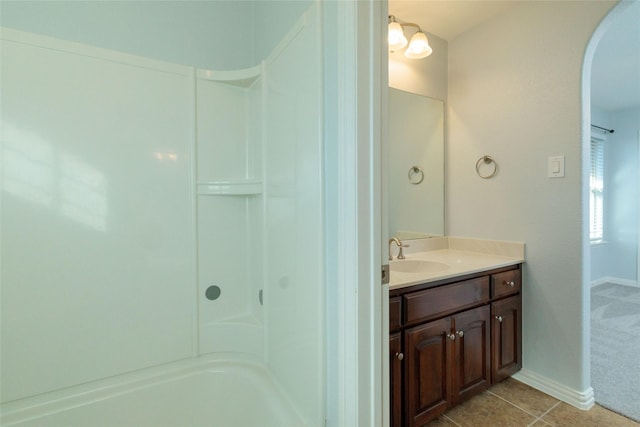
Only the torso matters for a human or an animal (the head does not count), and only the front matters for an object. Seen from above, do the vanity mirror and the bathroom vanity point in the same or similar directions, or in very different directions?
same or similar directions

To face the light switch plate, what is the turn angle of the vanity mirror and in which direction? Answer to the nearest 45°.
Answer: approximately 45° to its left

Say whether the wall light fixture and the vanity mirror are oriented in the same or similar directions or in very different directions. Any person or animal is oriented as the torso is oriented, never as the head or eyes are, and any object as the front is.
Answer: same or similar directions

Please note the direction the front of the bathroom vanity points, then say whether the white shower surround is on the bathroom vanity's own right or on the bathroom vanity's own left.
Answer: on the bathroom vanity's own right

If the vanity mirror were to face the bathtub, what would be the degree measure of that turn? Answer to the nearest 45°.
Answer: approximately 90° to its right

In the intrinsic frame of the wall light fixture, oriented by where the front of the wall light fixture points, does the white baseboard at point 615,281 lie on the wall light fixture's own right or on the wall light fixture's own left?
on the wall light fixture's own left

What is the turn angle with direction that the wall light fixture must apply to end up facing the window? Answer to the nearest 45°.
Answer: approximately 90° to its left

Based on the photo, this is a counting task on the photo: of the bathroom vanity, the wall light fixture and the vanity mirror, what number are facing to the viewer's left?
0

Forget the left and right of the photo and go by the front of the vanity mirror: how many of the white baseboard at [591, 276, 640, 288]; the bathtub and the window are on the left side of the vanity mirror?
2

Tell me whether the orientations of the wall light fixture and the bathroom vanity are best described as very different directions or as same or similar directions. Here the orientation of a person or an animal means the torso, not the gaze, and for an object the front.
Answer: same or similar directions

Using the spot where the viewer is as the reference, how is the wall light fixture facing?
facing the viewer and to the right of the viewer
